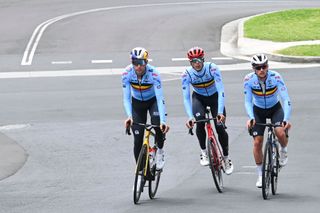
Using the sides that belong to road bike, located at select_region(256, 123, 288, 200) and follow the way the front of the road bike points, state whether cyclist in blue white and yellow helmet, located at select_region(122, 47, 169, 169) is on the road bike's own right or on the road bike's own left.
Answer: on the road bike's own right

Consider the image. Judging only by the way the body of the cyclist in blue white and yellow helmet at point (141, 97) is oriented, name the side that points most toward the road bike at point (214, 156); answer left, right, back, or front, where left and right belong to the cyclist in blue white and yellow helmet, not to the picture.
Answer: left

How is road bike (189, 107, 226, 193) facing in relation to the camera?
toward the camera

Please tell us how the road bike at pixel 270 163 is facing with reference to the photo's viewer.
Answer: facing the viewer

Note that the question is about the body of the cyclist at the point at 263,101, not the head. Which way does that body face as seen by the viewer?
toward the camera
